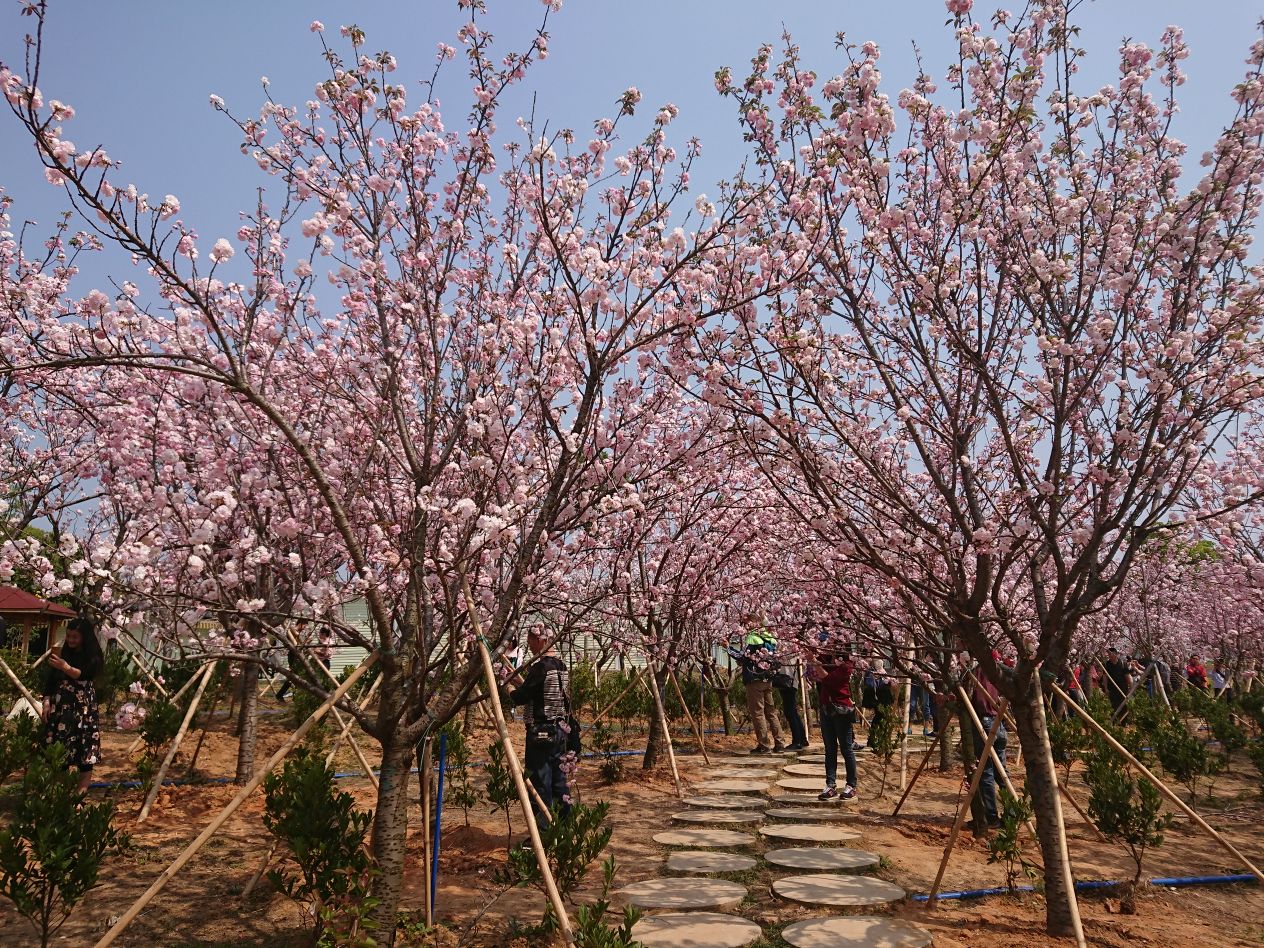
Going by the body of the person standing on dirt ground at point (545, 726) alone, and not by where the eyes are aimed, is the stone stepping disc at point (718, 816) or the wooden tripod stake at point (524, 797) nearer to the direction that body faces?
the wooden tripod stake

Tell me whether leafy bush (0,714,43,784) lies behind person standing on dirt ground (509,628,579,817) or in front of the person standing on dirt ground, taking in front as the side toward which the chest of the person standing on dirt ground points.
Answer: in front

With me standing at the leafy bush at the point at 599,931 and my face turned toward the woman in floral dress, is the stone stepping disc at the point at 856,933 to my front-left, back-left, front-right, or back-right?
back-right

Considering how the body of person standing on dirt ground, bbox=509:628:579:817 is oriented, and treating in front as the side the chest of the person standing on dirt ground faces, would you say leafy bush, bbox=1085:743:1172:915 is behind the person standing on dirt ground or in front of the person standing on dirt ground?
behind

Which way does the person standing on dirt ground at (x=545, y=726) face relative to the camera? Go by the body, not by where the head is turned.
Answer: to the viewer's left

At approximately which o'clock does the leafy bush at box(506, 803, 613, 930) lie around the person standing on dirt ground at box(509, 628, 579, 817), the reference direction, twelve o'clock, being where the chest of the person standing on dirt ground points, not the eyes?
The leafy bush is roughly at 9 o'clock from the person standing on dirt ground.

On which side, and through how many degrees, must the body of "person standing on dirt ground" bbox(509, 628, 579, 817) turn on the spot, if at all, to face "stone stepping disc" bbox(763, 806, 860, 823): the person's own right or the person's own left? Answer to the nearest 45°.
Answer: approximately 135° to the person's own right

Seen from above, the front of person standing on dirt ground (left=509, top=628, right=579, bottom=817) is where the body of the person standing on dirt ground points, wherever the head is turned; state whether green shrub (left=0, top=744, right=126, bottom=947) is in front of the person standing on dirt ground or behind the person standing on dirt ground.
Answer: in front

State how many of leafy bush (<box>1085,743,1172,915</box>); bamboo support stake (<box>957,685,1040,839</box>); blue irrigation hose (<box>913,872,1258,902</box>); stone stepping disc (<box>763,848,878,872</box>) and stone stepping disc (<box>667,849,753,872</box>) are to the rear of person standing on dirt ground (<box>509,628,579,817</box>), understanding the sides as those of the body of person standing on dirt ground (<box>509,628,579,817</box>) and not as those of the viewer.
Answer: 5

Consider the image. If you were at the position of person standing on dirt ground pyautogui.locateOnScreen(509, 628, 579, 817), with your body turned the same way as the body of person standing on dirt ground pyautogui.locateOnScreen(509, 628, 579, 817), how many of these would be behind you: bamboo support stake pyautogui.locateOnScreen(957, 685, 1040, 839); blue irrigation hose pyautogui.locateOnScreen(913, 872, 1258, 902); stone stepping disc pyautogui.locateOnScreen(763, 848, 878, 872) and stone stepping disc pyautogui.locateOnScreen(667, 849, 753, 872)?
4

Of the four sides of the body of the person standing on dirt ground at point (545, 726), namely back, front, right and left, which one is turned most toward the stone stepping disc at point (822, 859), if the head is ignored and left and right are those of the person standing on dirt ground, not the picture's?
back

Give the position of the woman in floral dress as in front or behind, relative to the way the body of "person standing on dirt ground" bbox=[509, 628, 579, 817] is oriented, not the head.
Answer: in front

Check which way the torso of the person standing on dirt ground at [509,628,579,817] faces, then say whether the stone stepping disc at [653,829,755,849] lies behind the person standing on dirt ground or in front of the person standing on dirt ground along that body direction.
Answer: behind

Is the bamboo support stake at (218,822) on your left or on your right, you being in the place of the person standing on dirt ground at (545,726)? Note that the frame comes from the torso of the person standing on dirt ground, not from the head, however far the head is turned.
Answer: on your left
